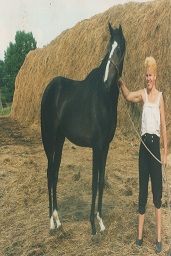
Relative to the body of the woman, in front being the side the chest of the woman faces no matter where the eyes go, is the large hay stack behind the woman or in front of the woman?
behind

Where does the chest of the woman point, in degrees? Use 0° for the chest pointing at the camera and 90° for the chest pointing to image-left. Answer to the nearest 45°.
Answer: approximately 0°

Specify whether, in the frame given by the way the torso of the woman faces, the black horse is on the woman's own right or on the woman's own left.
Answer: on the woman's own right
